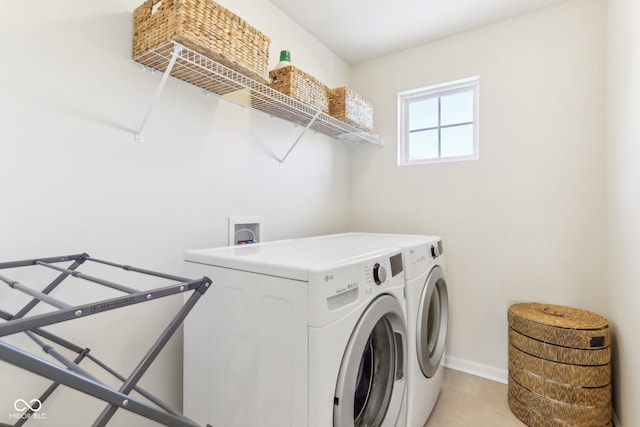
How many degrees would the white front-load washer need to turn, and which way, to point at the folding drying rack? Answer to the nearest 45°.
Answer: approximately 90° to its right

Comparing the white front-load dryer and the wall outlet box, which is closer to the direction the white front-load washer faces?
the white front-load dryer

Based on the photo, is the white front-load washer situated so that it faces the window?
no

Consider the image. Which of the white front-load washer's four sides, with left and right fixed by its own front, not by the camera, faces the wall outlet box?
back

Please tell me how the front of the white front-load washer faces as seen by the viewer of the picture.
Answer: facing the viewer and to the right of the viewer

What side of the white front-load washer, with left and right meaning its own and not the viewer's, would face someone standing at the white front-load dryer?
left

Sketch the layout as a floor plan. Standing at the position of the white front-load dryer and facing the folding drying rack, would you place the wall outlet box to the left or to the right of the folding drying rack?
right

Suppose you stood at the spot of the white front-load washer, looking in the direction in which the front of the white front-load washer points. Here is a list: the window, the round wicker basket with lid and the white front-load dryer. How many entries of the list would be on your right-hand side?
0
